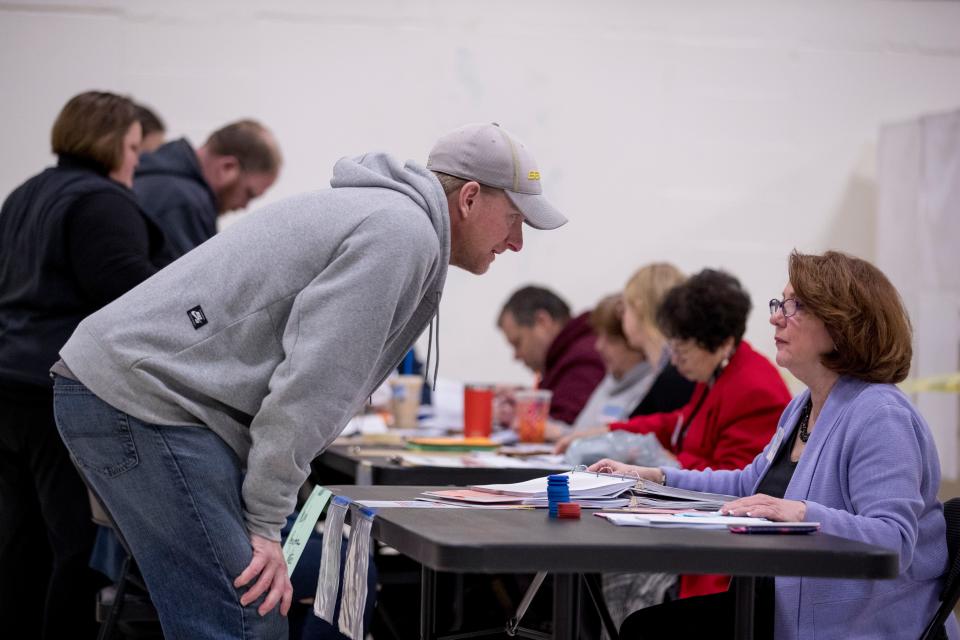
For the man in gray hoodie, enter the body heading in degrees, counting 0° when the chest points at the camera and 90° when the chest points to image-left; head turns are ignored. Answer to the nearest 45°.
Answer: approximately 270°

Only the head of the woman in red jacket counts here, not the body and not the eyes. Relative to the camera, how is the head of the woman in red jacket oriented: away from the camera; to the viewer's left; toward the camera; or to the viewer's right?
to the viewer's left

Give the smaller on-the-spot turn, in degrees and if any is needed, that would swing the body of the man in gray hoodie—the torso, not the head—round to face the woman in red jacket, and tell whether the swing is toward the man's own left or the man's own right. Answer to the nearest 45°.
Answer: approximately 45° to the man's own left

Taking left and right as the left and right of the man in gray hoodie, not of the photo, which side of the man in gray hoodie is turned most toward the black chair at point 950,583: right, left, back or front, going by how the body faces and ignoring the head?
front

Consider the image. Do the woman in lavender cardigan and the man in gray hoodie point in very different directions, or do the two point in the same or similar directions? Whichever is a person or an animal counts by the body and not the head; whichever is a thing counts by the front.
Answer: very different directions

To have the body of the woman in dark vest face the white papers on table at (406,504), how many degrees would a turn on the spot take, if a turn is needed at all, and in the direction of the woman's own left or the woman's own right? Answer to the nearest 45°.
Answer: approximately 90° to the woman's own right

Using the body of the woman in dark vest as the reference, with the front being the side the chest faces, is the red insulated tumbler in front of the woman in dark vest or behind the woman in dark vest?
in front

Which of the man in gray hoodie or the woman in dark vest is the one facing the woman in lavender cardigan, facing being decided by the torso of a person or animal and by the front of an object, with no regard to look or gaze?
the man in gray hoodie

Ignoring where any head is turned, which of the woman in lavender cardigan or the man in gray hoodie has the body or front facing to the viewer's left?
the woman in lavender cardigan

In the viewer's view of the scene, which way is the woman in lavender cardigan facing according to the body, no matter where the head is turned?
to the viewer's left

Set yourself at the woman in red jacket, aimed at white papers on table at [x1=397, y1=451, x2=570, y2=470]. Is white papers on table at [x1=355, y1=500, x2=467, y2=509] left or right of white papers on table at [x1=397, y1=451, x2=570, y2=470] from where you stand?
left

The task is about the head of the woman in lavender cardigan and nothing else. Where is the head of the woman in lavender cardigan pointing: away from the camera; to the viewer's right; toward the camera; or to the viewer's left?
to the viewer's left
